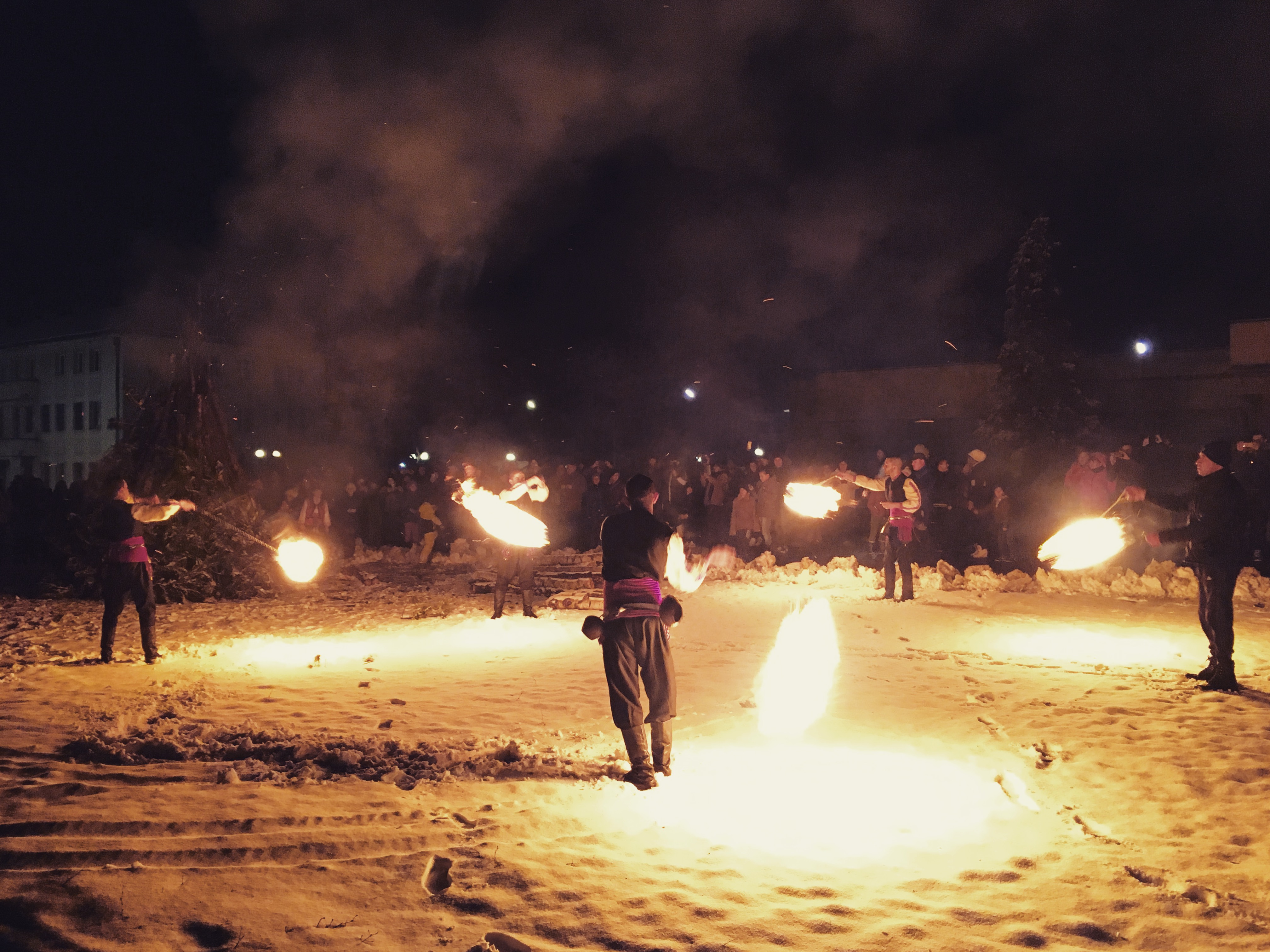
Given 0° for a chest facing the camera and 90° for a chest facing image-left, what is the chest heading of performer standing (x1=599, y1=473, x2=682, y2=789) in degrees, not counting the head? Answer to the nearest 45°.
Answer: approximately 180°

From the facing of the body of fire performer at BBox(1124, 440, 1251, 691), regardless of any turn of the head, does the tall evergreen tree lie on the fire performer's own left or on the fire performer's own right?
on the fire performer's own right

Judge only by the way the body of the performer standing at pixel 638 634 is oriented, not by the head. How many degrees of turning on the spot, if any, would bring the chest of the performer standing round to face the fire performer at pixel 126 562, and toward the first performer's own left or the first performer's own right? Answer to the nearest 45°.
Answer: approximately 45° to the first performer's own left

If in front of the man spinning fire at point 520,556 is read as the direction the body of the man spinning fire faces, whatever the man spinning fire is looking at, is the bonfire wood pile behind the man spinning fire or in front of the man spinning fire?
behind

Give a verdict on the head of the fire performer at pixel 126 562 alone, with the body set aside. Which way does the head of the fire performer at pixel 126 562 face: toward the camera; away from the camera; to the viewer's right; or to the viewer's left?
to the viewer's right

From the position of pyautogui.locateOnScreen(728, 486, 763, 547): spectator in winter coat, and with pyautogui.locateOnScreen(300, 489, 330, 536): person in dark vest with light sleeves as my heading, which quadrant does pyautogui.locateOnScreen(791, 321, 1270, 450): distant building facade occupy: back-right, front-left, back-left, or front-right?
back-right

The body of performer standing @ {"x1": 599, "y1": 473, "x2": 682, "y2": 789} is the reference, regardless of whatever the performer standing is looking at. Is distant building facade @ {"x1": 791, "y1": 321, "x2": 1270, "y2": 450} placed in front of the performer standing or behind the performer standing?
in front

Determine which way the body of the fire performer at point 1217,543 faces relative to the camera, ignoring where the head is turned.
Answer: to the viewer's left

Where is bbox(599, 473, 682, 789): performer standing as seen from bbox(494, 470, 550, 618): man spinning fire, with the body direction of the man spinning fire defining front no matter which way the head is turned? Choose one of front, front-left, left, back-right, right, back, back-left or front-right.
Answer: front

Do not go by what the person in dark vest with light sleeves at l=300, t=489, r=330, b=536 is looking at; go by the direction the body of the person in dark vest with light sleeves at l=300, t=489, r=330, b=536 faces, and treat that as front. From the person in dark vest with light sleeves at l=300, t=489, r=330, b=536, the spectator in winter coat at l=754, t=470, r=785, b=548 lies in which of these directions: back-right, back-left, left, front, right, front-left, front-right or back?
left

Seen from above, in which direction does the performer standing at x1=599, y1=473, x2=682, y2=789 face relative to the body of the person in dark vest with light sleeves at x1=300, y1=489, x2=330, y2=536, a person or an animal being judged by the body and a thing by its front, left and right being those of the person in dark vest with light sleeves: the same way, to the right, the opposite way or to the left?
the opposite way

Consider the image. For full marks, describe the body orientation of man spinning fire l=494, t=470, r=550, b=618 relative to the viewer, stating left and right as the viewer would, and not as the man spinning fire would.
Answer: facing the viewer

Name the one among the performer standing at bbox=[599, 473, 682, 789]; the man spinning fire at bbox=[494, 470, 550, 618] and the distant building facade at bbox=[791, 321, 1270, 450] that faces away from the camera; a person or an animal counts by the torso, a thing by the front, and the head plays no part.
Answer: the performer standing

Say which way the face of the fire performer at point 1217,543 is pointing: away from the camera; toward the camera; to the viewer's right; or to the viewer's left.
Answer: to the viewer's left

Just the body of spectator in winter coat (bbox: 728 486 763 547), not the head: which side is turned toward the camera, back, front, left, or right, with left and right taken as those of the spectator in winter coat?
front

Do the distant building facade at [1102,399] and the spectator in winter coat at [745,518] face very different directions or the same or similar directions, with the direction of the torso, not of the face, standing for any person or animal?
same or similar directions

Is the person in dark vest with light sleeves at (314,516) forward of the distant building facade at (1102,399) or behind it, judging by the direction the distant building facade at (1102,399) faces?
forward
